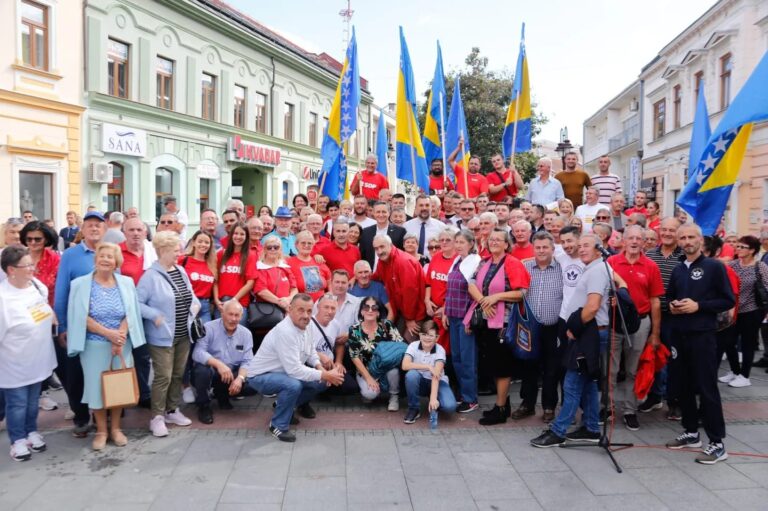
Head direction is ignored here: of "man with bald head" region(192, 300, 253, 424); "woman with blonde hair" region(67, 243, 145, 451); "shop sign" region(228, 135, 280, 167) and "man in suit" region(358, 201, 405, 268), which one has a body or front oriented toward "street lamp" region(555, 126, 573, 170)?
the shop sign

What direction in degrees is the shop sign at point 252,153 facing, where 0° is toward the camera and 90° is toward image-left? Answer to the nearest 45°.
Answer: approximately 315°

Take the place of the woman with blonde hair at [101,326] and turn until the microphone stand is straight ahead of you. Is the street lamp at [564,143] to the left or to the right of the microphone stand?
left

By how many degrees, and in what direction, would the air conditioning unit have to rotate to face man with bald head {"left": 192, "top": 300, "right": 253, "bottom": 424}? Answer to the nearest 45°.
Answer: approximately 45° to its right

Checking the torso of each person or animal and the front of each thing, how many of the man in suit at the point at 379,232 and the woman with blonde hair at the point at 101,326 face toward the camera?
2

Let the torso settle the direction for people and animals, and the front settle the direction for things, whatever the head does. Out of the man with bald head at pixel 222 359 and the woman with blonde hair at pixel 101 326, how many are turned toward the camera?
2
